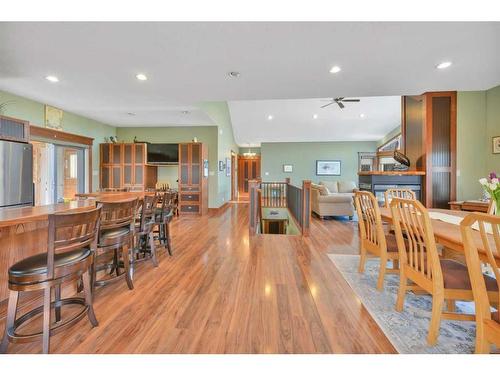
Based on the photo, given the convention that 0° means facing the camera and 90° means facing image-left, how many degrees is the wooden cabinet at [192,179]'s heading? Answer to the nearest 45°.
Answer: approximately 0°

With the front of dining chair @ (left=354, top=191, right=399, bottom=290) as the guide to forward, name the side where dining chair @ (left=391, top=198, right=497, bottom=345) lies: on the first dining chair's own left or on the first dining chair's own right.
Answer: on the first dining chair's own right

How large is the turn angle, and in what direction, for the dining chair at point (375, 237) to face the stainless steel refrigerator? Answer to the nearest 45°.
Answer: approximately 135° to its left

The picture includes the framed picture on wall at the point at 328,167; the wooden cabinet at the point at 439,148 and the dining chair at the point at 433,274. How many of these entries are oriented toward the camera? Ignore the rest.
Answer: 2

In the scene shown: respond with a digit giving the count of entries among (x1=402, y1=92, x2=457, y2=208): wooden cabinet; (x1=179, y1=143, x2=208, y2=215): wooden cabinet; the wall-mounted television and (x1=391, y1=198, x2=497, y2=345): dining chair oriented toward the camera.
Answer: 3

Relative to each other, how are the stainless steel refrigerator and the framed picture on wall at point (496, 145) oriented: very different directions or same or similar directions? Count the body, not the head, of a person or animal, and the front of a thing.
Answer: very different directions

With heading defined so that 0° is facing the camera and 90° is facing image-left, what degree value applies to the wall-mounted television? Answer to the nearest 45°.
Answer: approximately 0°

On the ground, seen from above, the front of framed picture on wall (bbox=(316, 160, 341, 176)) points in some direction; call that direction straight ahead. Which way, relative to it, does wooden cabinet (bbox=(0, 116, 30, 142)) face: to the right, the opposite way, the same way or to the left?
to the left

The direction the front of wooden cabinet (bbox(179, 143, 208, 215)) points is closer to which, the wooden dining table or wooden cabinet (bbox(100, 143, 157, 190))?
the wooden dining table
